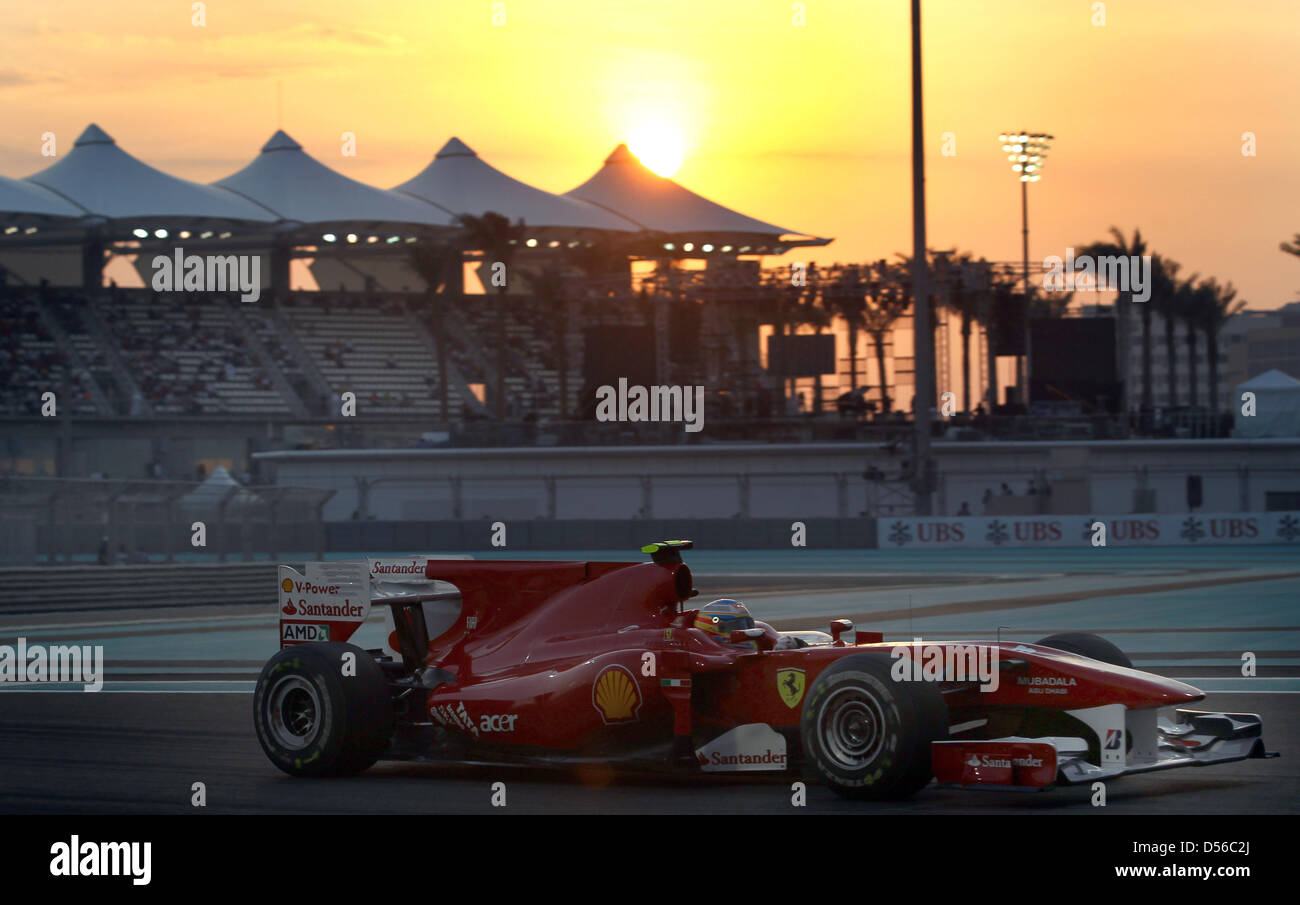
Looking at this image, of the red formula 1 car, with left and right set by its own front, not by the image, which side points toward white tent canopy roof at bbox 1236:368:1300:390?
left

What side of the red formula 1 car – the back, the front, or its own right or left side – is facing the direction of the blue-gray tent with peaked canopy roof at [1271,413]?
left
